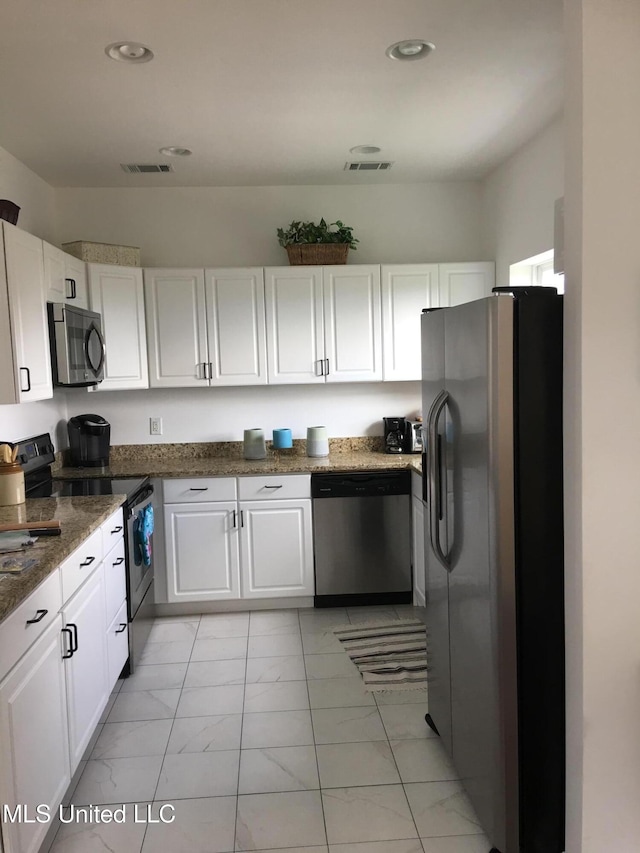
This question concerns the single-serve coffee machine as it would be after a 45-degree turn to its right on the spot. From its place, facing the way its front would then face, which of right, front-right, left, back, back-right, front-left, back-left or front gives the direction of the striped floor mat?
front-left

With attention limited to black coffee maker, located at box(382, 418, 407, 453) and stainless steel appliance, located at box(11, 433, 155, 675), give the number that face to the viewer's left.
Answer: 0

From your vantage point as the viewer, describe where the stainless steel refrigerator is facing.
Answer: facing to the left of the viewer

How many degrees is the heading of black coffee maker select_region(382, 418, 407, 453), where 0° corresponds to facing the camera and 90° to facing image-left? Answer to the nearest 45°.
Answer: approximately 0°

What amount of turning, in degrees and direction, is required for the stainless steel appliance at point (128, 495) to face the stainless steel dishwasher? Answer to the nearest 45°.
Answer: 0° — it already faces it

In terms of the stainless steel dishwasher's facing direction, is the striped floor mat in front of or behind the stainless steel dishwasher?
in front

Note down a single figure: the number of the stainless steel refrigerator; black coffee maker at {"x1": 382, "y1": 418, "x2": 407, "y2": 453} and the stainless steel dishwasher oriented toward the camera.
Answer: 2

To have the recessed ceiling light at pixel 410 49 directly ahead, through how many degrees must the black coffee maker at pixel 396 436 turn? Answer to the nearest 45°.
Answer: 0° — it already faces it

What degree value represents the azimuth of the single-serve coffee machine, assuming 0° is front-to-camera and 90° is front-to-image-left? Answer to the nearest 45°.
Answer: approximately 315°

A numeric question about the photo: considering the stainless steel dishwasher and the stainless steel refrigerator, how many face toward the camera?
1

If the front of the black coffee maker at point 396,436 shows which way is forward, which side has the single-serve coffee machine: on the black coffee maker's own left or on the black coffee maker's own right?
on the black coffee maker's own right

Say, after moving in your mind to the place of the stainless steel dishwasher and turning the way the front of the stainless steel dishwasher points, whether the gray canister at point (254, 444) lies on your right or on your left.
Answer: on your right
